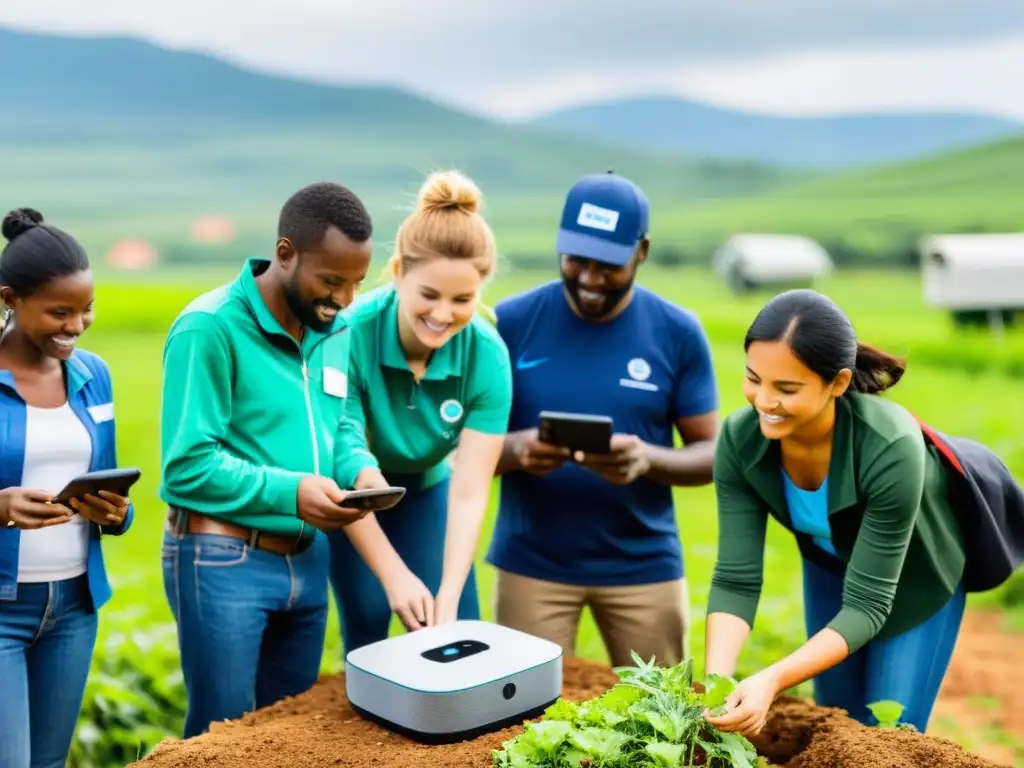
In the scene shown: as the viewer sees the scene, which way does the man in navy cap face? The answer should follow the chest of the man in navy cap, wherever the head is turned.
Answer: toward the camera

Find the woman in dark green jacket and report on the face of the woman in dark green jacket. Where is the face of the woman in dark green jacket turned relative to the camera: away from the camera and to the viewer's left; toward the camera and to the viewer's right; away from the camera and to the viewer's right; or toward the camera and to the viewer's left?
toward the camera and to the viewer's left

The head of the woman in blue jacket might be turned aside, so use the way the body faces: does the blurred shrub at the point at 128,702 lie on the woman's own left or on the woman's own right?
on the woman's own left

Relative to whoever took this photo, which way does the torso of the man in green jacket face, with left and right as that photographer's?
facing the viewer and to the right of the viewer

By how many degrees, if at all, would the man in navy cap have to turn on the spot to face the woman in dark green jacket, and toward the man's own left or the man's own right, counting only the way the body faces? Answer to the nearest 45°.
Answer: approximately 45° to the man's own left

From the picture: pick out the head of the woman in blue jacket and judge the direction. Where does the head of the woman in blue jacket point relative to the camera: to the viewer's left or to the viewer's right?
to the viewer's right

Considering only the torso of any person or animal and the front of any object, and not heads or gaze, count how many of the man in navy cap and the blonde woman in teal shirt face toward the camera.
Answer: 2

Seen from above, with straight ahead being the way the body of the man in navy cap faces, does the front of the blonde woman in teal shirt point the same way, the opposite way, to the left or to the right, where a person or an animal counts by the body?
the same way

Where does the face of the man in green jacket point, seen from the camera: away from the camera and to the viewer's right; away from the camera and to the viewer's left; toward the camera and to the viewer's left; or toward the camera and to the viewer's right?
toward the camera and to the viewer's right

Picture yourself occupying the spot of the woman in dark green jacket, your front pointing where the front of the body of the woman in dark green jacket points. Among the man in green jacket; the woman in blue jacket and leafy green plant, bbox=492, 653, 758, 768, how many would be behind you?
0

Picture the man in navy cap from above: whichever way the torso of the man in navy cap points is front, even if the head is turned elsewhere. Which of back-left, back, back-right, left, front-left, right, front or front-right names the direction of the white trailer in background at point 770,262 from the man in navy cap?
back

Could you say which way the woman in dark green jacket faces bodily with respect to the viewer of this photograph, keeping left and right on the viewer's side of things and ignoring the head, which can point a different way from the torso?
facing the viewer and to the left of the viewer

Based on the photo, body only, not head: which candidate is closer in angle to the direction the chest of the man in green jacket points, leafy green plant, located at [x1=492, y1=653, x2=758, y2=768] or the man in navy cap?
the leafy green plant

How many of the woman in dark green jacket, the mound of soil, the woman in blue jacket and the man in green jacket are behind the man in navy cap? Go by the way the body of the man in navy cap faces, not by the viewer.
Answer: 0
